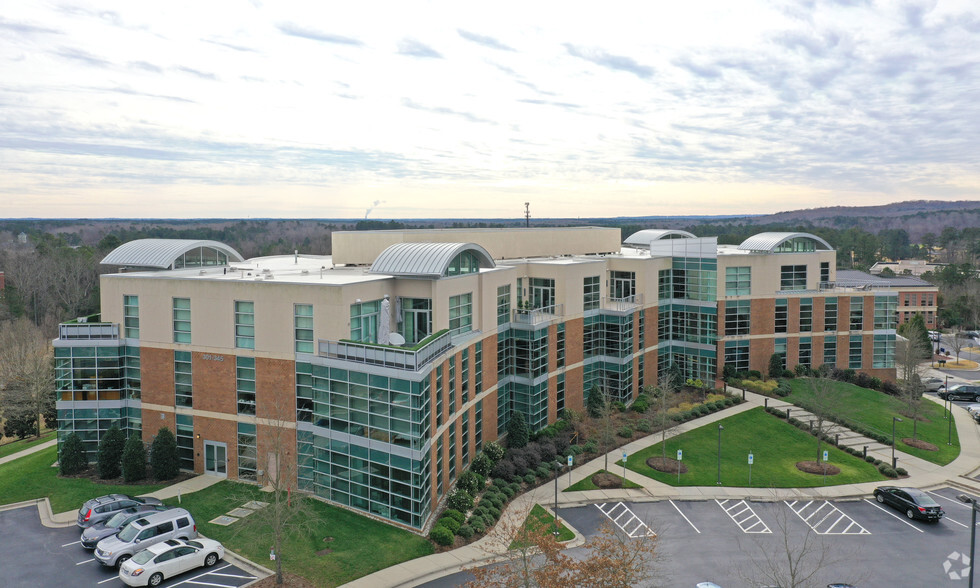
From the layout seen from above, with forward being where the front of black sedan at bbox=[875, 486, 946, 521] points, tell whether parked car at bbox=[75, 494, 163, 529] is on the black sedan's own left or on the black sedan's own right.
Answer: on the black sedan's own left

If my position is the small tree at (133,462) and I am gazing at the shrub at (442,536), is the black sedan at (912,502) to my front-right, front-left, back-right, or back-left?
front-left

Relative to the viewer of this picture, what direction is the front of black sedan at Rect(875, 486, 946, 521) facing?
facing away from the viewer and to the left of the viewer

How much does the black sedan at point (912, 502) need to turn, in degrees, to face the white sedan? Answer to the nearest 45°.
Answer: approximately 90° to its left

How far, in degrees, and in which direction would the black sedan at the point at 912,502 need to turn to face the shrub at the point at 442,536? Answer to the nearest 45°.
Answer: approximately 90° to its left

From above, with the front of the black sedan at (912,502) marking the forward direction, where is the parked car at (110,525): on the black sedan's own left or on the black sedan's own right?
on the black sedan's own left

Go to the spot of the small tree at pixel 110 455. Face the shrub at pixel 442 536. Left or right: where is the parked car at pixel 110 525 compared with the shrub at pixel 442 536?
right

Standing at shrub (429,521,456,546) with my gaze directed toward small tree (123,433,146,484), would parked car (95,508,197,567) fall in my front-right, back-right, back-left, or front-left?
front-left

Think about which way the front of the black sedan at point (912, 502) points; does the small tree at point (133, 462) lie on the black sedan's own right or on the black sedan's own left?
on the black sedan's own left
